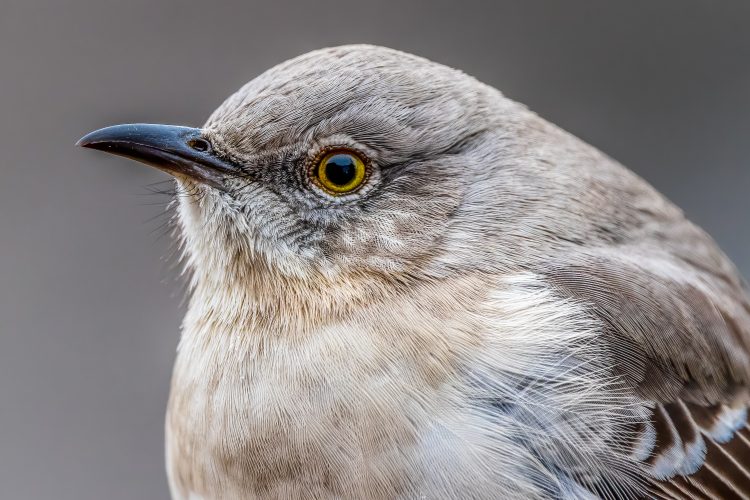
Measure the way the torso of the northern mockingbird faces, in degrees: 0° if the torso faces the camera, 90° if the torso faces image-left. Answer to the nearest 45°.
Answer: approximately 90°
